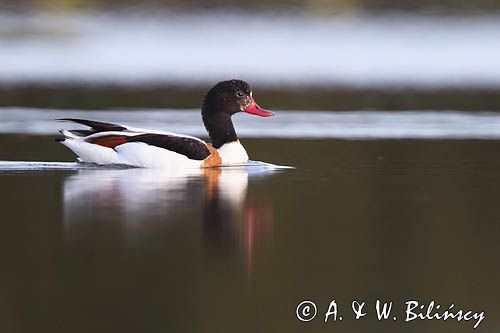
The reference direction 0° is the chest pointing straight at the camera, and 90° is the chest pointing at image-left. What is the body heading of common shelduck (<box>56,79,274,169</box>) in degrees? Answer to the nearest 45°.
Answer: approximately 270°
